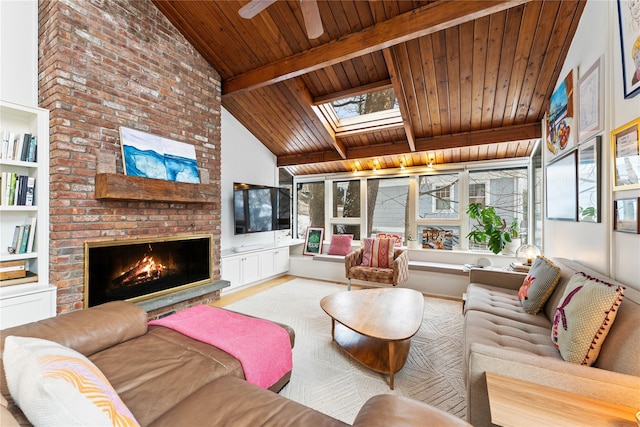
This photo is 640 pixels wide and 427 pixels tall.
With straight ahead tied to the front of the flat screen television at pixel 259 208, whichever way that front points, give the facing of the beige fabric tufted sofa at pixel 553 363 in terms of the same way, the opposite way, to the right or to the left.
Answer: the opposite way

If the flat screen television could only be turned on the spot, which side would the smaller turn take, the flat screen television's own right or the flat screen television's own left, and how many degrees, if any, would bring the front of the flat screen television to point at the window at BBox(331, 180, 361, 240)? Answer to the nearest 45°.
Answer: approximately 45° to the flat screen television's own left

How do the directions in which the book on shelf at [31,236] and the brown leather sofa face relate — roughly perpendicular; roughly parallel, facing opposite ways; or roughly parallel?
roughly perpendicular

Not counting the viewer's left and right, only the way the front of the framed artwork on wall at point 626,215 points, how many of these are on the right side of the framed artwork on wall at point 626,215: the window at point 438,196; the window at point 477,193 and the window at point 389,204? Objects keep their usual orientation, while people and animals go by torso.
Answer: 3

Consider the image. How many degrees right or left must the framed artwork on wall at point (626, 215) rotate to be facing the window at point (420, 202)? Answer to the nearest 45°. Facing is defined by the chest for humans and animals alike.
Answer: approximately 90° to its right

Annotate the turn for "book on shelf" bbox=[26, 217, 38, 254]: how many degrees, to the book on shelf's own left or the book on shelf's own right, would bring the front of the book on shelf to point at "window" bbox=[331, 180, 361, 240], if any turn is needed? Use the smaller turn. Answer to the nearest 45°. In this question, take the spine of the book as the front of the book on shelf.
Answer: approximately 90° to the book on shelf's own left

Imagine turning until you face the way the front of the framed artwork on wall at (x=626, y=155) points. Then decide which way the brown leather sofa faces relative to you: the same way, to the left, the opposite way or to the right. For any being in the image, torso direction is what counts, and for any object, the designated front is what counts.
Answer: to the right
